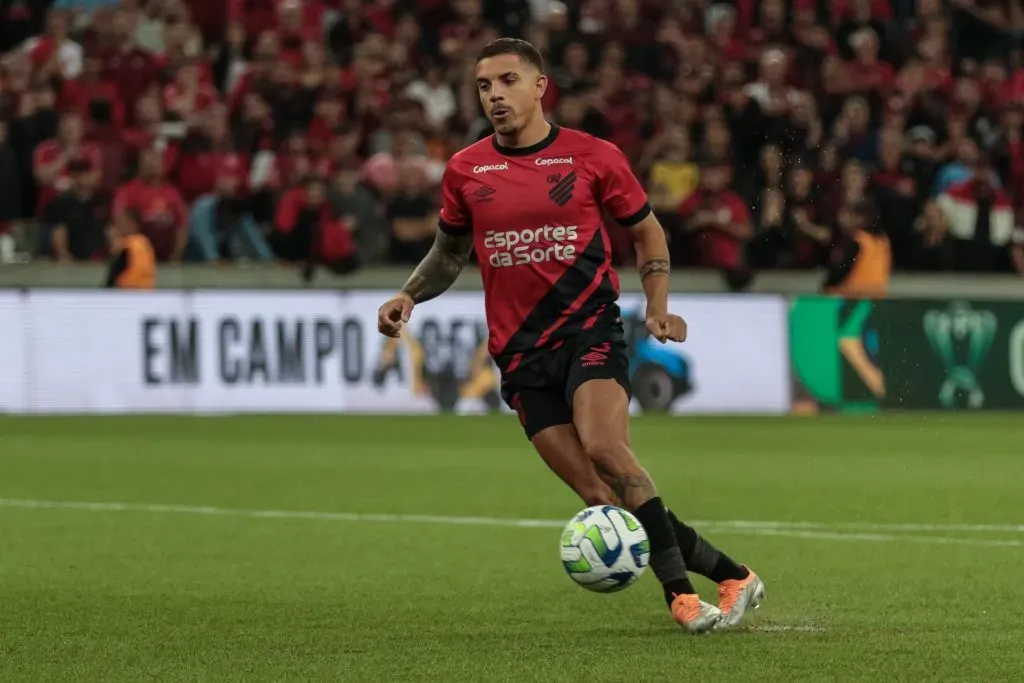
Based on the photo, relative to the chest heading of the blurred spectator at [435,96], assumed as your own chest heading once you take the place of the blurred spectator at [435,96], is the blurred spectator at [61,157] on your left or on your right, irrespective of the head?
on your right

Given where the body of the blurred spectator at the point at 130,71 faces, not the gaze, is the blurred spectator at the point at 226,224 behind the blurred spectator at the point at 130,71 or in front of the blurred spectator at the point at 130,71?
in front

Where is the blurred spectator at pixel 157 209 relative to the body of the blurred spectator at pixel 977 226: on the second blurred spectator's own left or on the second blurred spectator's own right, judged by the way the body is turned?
on the second blurred spectator's own right

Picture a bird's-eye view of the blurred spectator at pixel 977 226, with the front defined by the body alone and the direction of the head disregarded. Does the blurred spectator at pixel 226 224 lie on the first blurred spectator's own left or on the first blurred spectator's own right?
on the first blurred spectator's own right

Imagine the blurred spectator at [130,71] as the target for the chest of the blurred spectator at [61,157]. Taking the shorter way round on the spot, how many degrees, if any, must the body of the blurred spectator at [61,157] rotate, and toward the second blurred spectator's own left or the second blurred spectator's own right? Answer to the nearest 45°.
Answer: approximately 135° to the second blurred spectator's own left

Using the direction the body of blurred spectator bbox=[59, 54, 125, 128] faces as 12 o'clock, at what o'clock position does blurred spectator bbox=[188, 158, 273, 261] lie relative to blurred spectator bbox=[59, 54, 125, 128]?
blurred spectator bbox=[188, 158, 273, 261] is roughly at 10 o'clock from blurred spectator bbox=[59, 54, 125, 128].

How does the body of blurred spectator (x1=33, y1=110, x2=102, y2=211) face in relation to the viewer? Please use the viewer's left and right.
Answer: facing the viewer

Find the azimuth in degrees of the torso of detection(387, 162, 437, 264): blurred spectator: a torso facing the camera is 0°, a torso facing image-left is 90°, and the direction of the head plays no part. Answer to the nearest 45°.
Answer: approximately 0°

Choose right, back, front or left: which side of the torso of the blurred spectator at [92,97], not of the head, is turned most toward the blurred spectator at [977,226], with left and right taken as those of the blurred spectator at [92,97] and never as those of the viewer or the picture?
left
